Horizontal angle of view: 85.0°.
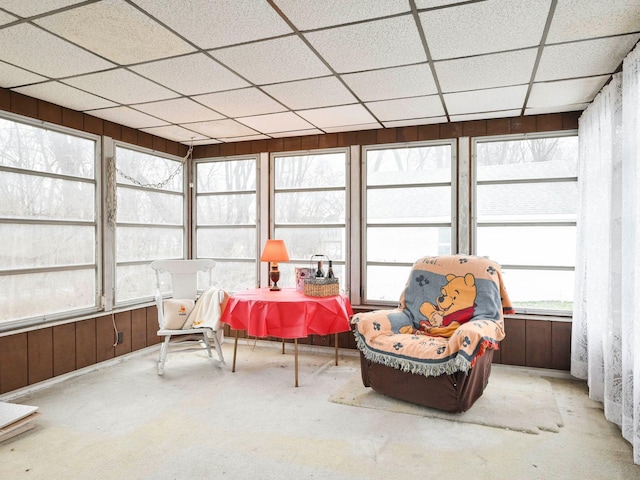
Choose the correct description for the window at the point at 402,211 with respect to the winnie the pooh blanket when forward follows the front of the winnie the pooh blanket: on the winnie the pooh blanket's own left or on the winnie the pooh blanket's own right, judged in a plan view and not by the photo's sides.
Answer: on the winnie the pooh blanket's own right

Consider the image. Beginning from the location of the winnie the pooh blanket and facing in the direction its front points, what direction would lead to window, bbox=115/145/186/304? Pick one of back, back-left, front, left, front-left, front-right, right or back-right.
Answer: front-right

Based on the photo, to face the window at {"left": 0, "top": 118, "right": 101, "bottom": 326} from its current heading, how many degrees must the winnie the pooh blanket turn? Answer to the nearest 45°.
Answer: approximately 45° to its right

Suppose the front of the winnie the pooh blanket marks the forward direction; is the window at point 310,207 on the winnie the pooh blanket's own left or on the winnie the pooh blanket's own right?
on the winnie the pooh blanket's own right

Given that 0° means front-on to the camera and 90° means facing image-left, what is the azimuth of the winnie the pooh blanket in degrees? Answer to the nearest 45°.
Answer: approximately 45°

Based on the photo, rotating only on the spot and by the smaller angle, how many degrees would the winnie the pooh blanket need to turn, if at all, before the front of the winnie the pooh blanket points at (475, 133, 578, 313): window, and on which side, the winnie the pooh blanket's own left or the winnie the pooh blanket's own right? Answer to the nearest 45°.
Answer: approximately 180°

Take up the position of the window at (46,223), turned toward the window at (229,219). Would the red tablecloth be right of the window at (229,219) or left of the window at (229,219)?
right

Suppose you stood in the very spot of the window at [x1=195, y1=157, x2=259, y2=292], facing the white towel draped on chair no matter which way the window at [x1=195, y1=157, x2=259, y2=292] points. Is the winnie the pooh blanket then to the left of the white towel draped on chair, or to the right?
left

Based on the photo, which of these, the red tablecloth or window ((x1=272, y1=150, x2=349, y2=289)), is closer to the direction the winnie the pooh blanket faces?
the red tablecloth

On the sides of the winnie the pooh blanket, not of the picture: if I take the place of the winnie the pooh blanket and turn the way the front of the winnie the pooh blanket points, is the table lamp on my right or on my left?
on my right
